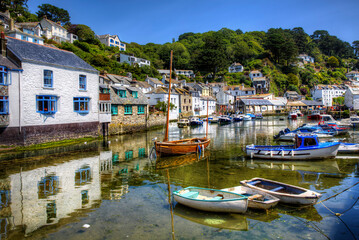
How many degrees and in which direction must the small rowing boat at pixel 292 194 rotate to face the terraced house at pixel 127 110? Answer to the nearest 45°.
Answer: approximately 180°

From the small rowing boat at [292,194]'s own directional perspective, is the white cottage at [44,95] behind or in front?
behind

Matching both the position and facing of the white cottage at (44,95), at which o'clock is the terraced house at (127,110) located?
The terraced house is roughly at 9 o'clock from the white cottage.

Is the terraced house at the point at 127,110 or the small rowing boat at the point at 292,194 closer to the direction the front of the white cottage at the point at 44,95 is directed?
the small rowing boat
